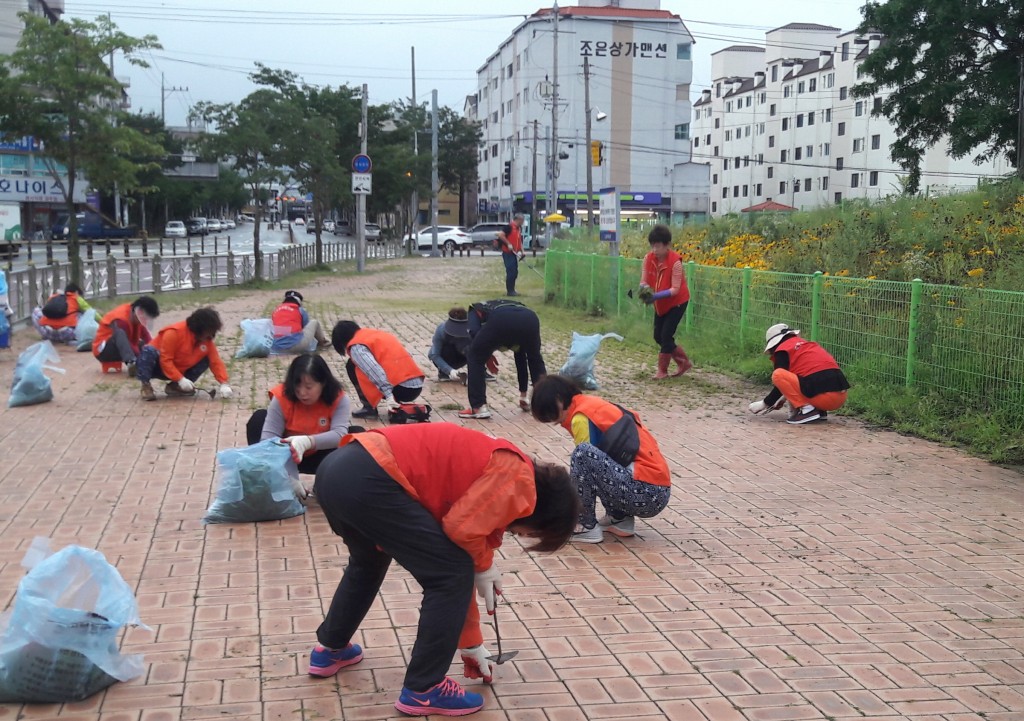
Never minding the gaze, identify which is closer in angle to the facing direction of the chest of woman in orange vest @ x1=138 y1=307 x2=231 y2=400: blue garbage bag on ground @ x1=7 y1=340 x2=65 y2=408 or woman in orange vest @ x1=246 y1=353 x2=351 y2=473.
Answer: the woman in orange vest

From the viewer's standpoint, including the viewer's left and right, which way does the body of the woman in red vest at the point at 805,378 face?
facing to the left of the viewer

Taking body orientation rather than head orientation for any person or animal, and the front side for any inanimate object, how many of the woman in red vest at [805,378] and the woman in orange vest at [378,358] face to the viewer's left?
2

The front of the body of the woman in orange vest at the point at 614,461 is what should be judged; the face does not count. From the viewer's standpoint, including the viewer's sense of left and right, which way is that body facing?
facing to the left of the viewer

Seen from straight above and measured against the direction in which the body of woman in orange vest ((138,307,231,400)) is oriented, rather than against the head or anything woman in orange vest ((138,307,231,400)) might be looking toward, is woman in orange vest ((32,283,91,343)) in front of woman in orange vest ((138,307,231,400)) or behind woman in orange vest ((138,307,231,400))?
behind

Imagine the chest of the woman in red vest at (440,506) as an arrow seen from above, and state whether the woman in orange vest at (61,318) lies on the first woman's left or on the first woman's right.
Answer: on the first woman's left

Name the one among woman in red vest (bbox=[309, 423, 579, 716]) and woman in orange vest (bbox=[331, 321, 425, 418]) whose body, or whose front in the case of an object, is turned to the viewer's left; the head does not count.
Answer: woman in orange vest (bbox=[331, 321, 425, 418])

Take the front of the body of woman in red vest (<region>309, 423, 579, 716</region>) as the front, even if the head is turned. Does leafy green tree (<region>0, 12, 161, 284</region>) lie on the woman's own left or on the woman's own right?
on the woman's own left

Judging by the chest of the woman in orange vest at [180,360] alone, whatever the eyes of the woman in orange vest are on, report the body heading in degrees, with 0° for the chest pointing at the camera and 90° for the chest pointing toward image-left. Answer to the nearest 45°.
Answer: approximately 315°

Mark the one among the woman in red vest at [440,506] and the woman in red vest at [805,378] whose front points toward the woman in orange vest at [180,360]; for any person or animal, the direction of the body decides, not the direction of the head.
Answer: the woman in red vest at [805,378]

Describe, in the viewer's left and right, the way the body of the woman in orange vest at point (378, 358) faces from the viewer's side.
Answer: facing to the left of the viewer

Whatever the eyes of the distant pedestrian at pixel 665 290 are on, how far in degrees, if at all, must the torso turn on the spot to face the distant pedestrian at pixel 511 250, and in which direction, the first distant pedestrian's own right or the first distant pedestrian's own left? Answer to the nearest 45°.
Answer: approximately 135° to the first distant pedestrian's own right

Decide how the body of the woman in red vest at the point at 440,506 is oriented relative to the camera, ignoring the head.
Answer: to the viewer's right
